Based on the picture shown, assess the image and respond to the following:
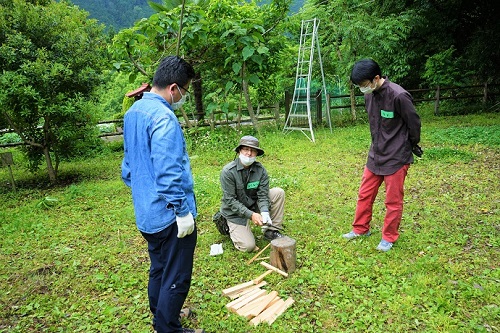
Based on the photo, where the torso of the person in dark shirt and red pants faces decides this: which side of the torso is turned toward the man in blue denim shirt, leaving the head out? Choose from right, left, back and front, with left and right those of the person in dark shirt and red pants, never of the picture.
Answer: front

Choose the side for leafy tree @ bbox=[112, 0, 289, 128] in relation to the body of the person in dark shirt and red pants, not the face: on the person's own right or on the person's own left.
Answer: on the person's own right

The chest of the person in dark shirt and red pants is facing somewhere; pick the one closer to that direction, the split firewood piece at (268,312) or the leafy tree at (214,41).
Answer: the split firewood piece

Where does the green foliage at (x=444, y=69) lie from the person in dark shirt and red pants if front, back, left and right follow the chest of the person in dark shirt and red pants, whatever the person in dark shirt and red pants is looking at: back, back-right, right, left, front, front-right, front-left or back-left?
back-right

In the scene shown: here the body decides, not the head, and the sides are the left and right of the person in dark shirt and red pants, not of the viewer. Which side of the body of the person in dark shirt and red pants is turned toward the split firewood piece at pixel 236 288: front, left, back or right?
front

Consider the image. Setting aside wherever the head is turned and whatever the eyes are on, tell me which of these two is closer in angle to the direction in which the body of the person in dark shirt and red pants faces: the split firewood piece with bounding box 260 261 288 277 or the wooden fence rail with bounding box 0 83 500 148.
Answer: the split firewood piece

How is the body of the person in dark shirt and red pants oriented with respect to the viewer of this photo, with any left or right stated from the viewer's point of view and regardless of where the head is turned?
facing the viewer and to the left of the viewer

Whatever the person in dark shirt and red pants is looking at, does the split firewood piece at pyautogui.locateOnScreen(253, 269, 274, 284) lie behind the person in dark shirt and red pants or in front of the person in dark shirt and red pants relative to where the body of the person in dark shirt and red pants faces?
in front

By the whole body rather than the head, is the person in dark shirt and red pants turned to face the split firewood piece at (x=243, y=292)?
yes

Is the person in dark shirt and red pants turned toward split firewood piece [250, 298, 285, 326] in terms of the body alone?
yes

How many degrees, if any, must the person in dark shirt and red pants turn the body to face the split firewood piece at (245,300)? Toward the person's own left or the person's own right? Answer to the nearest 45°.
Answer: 0° — they already face it

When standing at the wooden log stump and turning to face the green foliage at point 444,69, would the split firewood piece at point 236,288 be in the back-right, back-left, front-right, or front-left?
back-left

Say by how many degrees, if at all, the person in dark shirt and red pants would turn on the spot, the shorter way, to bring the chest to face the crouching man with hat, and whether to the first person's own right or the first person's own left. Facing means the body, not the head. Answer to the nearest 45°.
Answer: approximately 45° to the first person's own right

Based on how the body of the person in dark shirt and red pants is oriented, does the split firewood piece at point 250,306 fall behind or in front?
in front
